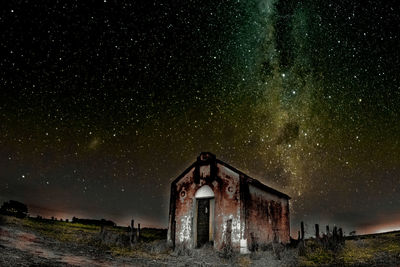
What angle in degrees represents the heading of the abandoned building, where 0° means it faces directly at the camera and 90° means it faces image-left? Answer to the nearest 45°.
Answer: approximately 45°
